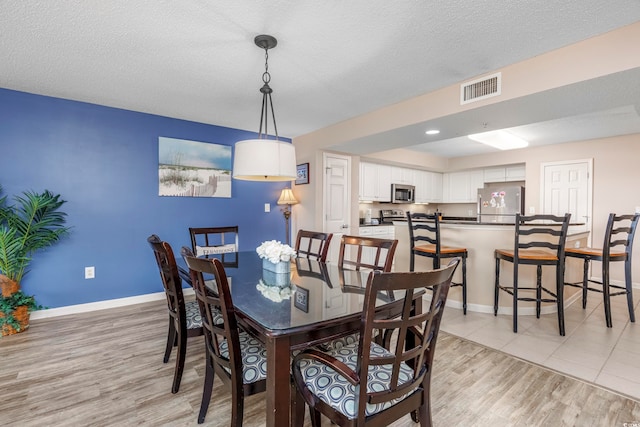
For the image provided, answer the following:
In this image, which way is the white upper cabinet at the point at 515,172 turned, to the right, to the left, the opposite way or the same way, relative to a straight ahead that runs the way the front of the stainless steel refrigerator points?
the same way

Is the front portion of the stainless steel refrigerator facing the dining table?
yes

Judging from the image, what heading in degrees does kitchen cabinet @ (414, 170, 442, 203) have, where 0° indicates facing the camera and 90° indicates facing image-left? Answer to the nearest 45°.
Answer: approximately 315°

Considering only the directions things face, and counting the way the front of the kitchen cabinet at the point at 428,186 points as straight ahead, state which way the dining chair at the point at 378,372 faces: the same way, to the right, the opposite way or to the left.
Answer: the opposite way

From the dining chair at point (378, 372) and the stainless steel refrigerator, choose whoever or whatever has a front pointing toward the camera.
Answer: the stainless steel refrigerator

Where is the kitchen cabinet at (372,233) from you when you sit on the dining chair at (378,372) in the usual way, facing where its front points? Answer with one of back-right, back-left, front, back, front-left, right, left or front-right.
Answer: front-right

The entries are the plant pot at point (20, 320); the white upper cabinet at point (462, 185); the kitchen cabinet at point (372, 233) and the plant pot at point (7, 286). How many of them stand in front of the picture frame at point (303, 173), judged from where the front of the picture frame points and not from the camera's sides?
2

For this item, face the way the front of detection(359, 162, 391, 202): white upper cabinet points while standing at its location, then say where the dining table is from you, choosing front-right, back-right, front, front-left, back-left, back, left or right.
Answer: front-right

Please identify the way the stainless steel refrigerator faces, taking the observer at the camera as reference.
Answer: facing the viewer

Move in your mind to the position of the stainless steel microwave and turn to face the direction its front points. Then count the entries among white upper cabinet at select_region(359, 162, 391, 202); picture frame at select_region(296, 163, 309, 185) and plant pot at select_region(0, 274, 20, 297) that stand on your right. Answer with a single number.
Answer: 3

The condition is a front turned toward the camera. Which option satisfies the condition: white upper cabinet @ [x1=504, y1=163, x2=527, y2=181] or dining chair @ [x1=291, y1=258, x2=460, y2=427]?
the white upper cabinet

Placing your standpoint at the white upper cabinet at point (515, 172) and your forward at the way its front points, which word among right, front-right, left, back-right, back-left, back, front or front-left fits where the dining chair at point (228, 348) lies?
front

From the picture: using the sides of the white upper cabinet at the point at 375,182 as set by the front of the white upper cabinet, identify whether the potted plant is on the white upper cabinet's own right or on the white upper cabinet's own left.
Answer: on the white upper cabinet's own right

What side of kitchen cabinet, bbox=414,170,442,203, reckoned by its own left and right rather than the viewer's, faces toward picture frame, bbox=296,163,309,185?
right

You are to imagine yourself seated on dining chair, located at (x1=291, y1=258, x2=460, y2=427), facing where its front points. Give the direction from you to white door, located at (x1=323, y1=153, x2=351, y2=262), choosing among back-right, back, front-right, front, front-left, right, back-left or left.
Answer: front-right

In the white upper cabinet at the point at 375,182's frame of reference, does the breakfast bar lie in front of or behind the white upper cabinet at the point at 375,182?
in front
